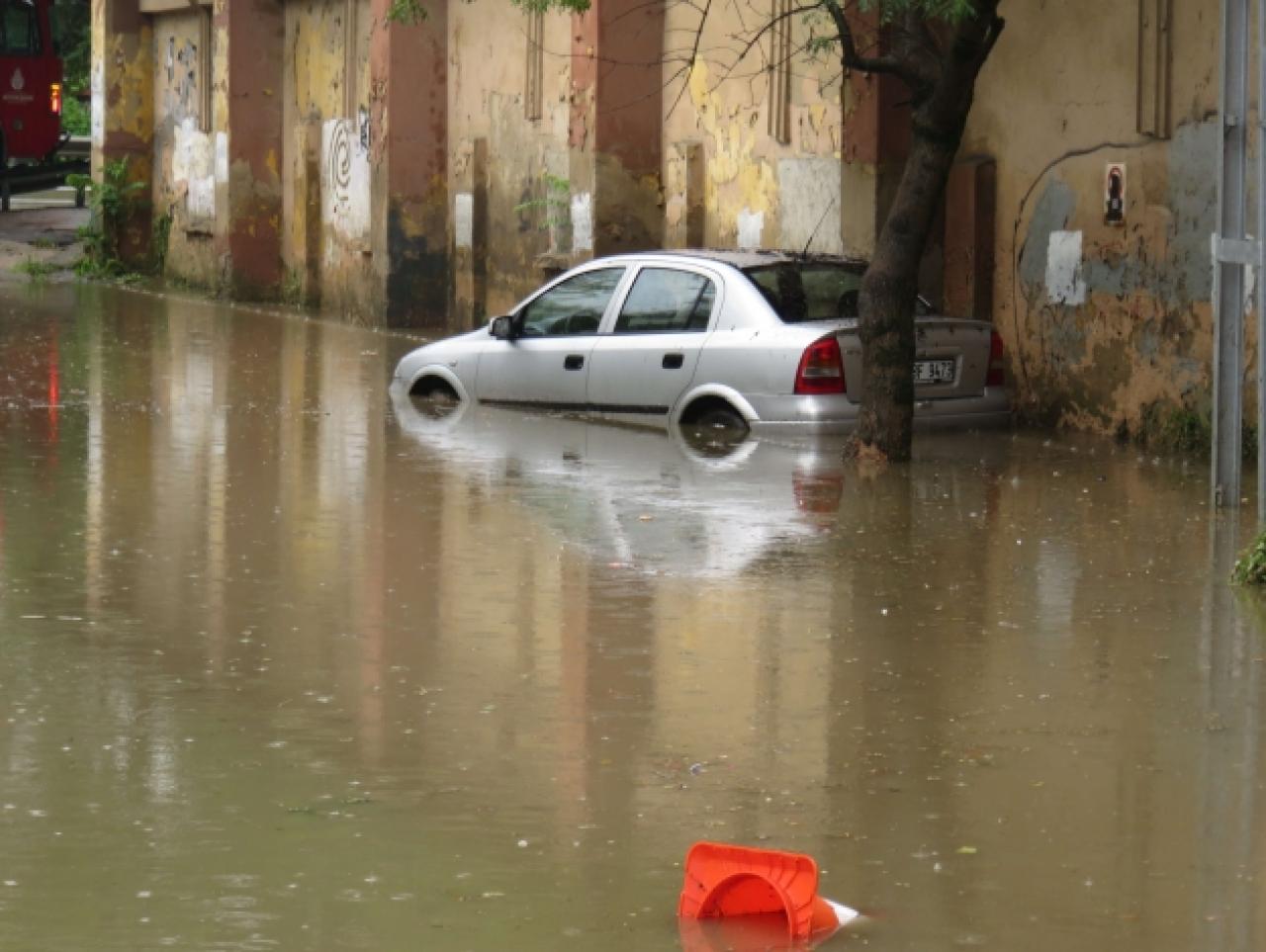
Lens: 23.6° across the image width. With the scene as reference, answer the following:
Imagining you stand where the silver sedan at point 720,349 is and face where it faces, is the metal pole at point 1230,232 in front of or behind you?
behind

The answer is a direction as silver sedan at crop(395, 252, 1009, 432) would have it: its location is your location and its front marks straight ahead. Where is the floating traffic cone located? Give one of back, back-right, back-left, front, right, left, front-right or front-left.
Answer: back-left

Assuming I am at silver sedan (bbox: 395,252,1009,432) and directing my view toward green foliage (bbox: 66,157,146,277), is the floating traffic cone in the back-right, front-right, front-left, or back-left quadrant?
back-left

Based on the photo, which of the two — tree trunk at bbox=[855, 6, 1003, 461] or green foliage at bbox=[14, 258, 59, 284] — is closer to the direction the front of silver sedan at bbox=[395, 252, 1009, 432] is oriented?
the green foliage

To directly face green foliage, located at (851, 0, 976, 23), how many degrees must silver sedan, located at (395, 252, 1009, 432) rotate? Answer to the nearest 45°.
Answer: approximately 180°

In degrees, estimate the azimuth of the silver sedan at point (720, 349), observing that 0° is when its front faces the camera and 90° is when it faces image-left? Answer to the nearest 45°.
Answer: approximately 135°

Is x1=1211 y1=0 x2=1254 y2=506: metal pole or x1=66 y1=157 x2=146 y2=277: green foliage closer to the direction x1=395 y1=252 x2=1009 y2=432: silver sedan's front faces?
the green foliage

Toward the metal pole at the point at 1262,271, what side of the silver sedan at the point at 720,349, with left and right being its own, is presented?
back

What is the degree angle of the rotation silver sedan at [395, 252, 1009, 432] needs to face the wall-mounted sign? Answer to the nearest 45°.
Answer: approximately 135° to its right

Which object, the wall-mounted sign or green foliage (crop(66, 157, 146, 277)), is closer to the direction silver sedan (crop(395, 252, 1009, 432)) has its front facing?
the green foliage

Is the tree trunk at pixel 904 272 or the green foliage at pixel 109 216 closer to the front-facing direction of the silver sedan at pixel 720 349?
the green foliage
